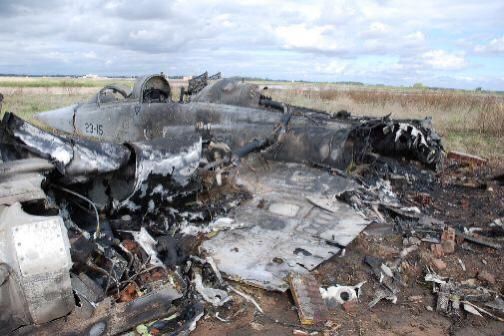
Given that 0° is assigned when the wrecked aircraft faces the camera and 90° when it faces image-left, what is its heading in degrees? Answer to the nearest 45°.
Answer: approximately 90°
